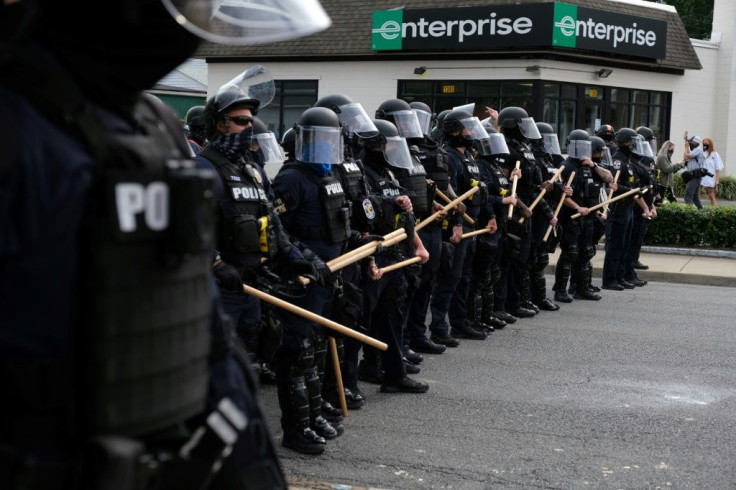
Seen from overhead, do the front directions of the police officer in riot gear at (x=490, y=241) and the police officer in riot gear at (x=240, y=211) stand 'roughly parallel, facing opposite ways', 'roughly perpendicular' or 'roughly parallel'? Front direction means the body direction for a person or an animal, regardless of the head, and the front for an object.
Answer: roughly parallel

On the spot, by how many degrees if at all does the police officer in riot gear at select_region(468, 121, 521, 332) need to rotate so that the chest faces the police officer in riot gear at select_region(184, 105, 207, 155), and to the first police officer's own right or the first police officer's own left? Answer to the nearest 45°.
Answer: approximately 90° to the first police officer's own right

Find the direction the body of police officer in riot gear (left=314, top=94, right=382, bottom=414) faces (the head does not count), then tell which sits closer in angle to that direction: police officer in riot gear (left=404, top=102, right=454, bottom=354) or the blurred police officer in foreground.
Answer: the blurred police officer in foreground

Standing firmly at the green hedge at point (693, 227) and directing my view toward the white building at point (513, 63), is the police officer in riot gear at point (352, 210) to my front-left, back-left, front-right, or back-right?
back-left
